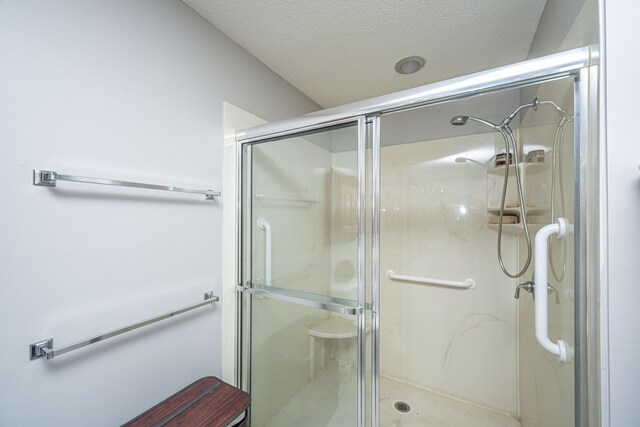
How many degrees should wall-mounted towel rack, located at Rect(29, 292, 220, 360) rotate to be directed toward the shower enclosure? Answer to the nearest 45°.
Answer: approximately 45° to its left

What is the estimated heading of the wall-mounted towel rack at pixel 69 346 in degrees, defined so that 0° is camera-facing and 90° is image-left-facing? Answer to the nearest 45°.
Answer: approximately 315°
